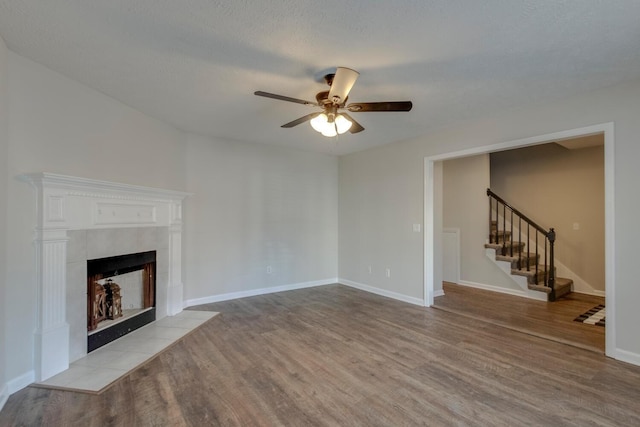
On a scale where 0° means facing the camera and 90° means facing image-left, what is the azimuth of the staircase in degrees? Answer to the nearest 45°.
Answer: approximately 315°

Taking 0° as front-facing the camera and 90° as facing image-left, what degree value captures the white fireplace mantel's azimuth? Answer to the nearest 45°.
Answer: approximately 315°

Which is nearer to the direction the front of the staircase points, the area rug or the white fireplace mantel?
the area rug

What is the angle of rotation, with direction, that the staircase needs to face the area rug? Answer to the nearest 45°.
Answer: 0° — it already faces it

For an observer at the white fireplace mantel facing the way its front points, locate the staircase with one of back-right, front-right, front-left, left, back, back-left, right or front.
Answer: front-left
